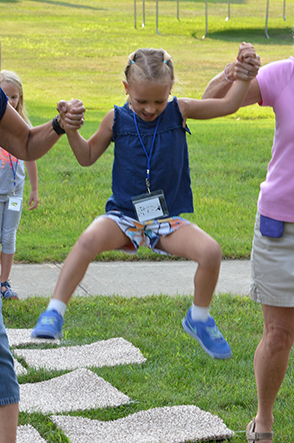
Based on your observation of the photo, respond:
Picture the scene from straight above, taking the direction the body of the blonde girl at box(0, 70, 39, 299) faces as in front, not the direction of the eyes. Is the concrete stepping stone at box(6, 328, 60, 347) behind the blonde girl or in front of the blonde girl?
in front

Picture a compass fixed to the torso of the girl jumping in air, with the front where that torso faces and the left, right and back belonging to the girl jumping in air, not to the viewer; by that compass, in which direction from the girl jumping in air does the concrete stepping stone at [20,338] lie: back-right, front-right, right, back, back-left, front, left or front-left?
back-right

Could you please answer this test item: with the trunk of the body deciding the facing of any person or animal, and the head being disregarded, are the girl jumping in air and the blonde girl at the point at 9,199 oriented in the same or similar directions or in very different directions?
same or similar directions

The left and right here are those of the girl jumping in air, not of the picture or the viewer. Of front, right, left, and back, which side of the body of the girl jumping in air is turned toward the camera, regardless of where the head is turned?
front

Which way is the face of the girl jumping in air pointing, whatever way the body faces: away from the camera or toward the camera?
toward the camera

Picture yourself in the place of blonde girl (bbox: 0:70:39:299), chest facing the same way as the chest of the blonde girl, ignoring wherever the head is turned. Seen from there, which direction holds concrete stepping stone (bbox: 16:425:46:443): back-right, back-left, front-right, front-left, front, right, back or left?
front
